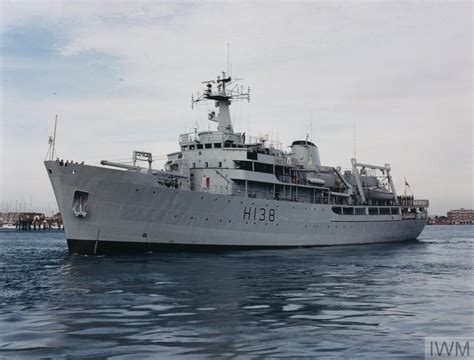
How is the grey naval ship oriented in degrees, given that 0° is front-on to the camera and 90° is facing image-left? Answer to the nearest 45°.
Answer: approximately 45°
